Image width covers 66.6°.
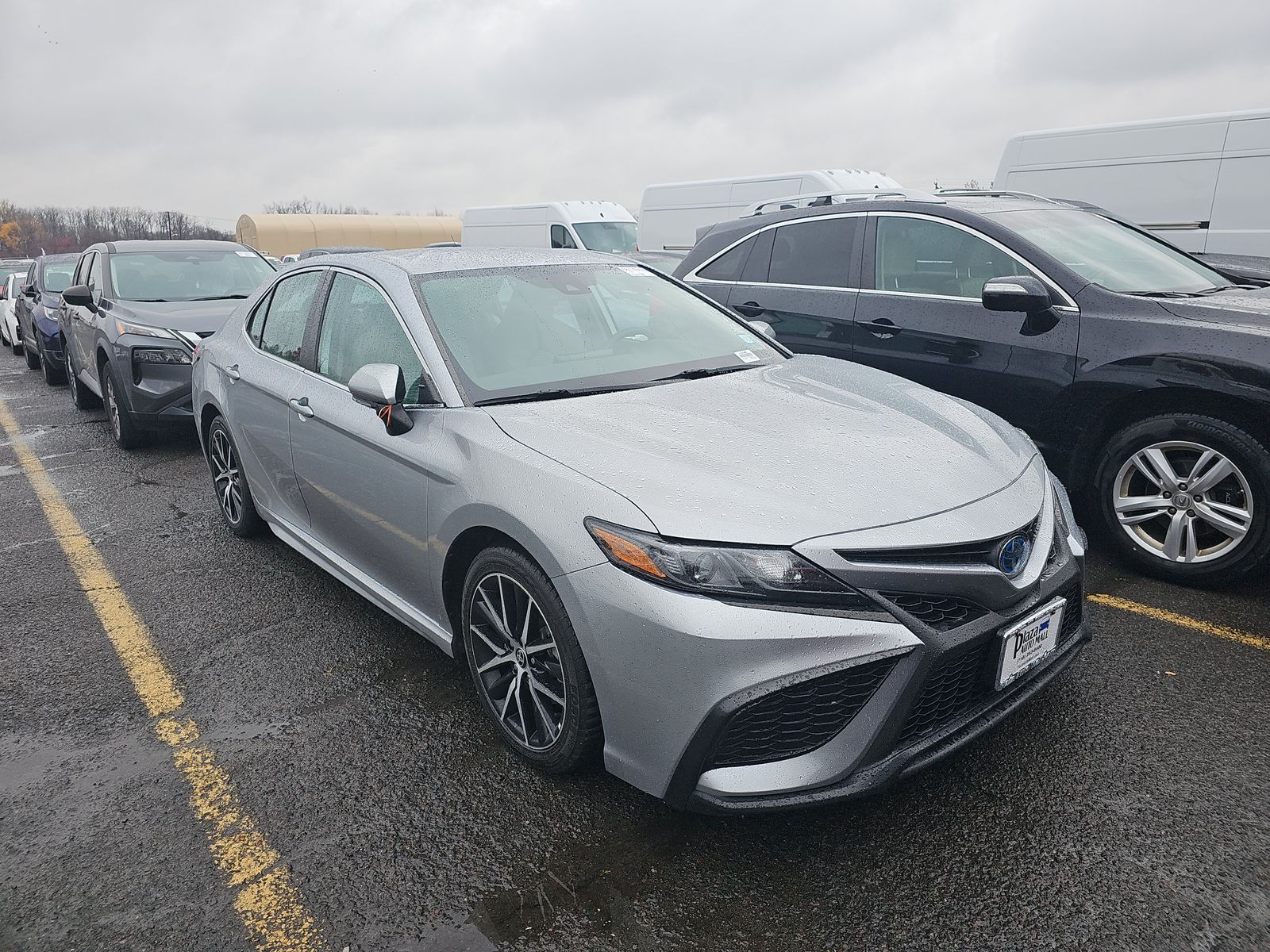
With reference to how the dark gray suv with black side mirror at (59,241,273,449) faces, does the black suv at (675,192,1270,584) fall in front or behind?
in front

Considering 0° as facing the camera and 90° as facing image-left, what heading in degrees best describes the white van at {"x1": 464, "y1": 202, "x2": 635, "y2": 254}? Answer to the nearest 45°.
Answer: approximately 315°

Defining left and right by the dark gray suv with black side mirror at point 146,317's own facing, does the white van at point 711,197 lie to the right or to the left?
on its left

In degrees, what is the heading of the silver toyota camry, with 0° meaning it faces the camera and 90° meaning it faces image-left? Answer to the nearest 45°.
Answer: approximately 315°

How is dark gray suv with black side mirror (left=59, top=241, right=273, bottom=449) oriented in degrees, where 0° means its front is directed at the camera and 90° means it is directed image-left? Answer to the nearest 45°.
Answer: approximately 315°

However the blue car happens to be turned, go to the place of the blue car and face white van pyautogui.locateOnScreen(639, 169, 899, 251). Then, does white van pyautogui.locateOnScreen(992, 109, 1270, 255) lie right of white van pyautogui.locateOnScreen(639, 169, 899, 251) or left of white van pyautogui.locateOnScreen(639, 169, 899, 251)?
right
